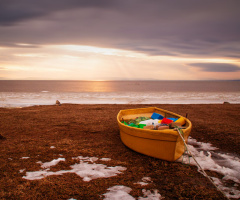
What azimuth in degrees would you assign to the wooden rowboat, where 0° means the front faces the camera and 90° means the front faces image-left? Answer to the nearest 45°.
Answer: approximately 315°
